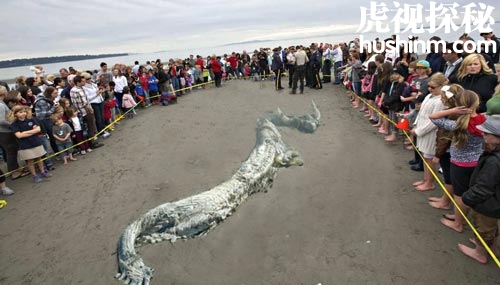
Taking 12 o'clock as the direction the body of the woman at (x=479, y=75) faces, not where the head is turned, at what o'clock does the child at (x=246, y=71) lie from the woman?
The child is roughly at 3 o'clock from the woman.

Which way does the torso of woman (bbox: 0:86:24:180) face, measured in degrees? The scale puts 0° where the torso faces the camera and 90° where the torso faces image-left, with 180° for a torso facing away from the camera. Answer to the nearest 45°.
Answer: approximately 270°

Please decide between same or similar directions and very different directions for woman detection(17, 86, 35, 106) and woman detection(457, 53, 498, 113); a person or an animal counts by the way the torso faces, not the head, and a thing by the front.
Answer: very different directions

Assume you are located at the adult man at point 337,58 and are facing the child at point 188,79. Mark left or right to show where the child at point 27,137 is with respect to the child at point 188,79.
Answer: left

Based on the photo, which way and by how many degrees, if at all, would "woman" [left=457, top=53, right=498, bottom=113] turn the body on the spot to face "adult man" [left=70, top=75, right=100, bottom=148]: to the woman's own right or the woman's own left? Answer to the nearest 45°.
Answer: approximately 45° to the woman's own right

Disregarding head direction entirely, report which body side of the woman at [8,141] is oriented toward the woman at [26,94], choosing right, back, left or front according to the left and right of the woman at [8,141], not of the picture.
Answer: left

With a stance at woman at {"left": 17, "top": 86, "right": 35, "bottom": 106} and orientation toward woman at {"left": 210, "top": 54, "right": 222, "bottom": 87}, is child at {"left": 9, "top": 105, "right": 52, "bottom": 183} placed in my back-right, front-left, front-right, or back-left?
back-right

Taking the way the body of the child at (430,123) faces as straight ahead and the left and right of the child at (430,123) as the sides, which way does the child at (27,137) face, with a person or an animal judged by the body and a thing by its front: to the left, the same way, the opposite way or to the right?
the opposite way

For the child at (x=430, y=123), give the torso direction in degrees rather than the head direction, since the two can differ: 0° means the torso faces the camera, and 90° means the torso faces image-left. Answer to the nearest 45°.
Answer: approximately 90°
